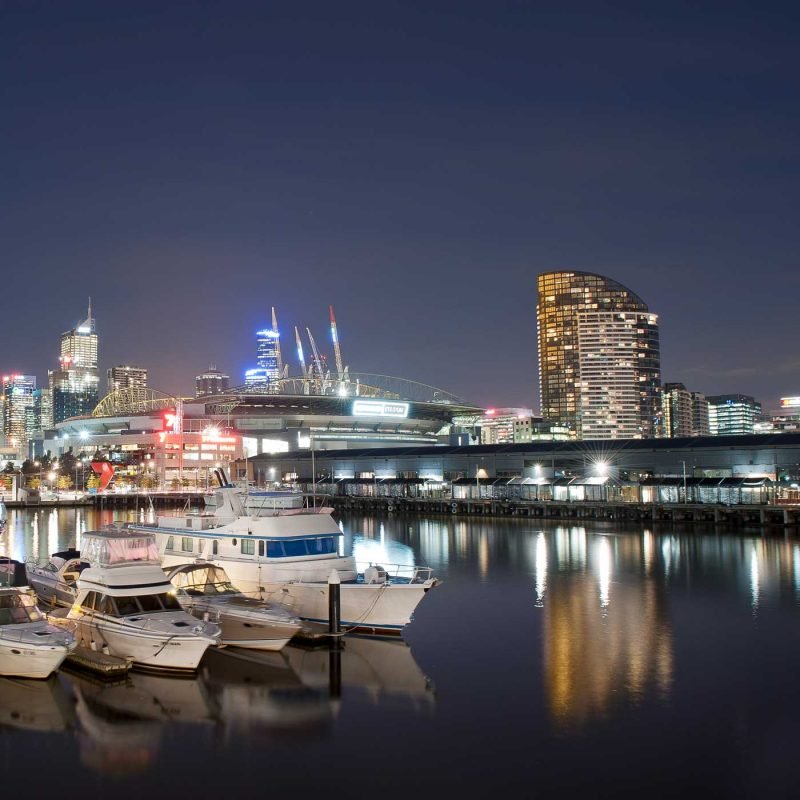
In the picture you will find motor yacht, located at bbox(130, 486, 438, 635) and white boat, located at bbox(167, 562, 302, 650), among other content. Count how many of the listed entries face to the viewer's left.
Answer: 0

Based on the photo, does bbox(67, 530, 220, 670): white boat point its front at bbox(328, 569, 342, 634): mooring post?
no

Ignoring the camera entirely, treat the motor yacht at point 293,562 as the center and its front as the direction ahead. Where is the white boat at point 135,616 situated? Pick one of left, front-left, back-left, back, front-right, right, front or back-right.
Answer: right

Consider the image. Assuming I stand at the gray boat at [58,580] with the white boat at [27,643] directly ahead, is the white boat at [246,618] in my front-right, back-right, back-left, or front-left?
front-left

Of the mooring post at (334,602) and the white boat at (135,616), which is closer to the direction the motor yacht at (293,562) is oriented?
the mooring post

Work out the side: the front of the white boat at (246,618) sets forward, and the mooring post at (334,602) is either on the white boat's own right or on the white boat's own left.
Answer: on the white boat's own left

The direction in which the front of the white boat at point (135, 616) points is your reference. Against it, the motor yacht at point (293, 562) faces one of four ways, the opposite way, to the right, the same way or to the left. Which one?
the same way

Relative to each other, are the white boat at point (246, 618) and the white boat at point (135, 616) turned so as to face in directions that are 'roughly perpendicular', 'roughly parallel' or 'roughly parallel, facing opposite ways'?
roughly parallel

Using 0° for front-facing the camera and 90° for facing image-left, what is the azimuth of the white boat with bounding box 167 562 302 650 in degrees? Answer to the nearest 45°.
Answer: approximately 315°

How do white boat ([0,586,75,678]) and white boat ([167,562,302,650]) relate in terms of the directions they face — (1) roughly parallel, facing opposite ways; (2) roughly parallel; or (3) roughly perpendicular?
roughly parallel

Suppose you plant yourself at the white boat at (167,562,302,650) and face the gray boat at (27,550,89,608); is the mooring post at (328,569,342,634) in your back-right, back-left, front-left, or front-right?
back-right

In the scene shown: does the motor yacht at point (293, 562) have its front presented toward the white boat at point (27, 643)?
no

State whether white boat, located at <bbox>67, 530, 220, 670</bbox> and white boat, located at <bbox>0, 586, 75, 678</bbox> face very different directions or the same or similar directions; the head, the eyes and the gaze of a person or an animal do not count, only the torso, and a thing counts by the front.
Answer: same or similar directions

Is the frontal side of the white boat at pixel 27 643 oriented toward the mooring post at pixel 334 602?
no

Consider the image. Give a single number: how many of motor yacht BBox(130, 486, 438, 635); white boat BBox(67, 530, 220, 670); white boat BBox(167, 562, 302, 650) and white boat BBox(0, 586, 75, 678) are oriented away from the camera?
0

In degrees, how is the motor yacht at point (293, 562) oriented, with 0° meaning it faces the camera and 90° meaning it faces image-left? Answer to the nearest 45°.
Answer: approximately 315°

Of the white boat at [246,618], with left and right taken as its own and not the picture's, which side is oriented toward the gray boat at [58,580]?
back
